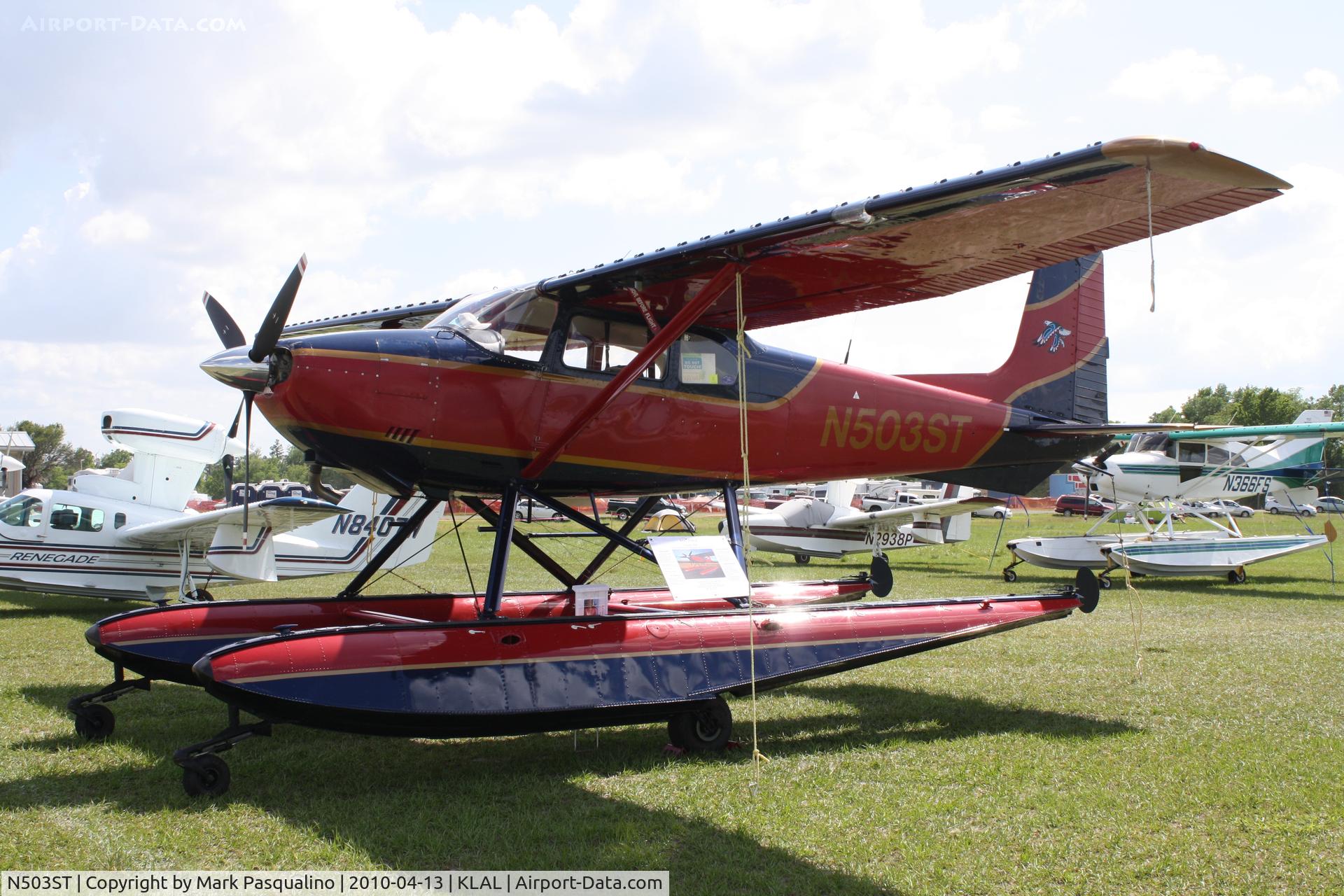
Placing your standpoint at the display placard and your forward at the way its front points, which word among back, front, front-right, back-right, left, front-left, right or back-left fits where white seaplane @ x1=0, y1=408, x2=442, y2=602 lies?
back-right

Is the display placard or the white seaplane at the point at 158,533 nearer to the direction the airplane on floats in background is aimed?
the white seaplane

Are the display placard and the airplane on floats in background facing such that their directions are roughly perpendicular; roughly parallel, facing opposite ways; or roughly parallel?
roughly perpendicular

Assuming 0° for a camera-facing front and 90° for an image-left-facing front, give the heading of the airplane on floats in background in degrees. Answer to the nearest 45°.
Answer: approximately 45°

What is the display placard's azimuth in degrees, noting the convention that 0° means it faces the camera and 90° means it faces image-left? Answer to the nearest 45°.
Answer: approximately 0°

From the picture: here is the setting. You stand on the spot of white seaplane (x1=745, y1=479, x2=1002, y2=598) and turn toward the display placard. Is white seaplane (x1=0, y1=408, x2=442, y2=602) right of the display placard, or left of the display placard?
right

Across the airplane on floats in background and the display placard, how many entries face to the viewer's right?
0

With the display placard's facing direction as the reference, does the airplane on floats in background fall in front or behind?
behind

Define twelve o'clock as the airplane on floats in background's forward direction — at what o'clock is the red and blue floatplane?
The red and blue floatplane is roughly at 11 o'clock from the airplane on floats in background.

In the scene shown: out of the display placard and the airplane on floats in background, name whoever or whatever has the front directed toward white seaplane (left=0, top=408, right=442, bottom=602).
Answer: the airplane on floats in background

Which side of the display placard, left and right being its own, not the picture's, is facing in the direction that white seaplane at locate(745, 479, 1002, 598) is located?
back

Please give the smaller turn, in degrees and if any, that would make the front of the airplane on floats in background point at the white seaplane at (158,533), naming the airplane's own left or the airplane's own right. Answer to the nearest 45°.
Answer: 0° — it already faces it

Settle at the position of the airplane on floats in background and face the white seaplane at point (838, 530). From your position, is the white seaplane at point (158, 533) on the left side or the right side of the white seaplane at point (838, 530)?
left
